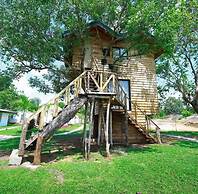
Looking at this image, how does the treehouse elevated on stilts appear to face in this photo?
toward the camera
